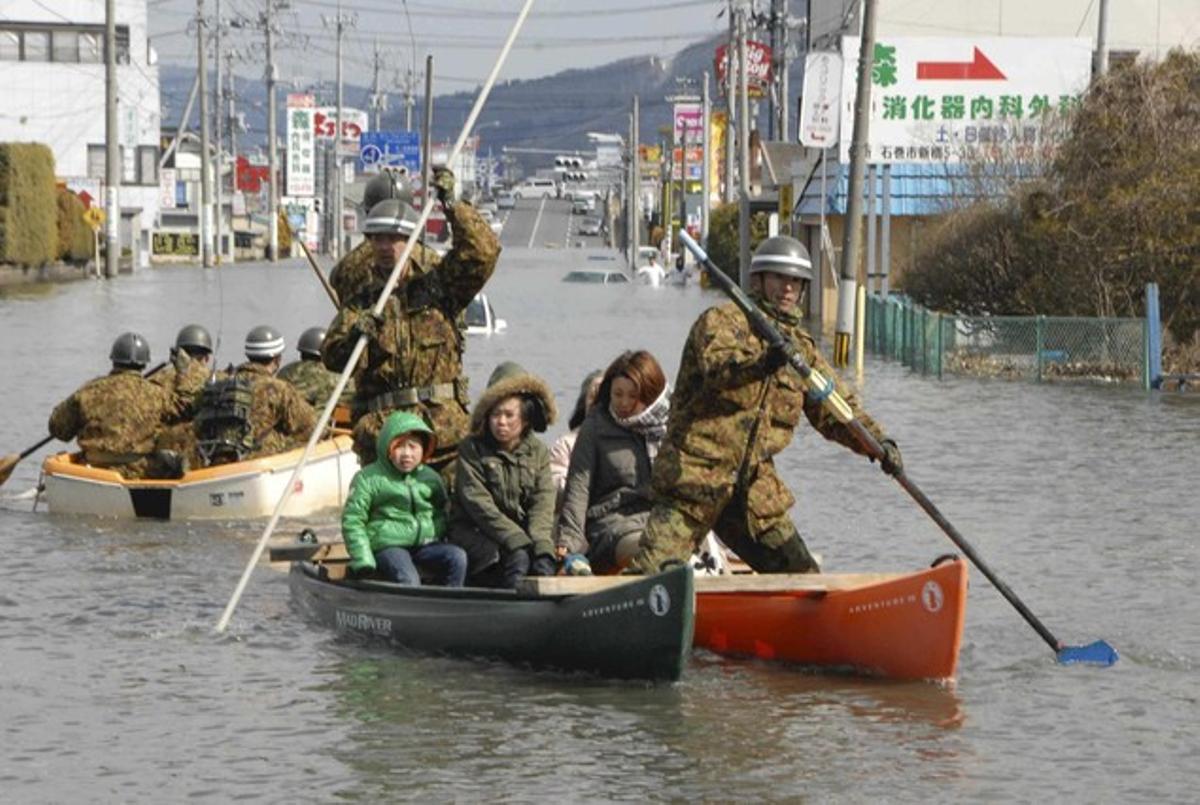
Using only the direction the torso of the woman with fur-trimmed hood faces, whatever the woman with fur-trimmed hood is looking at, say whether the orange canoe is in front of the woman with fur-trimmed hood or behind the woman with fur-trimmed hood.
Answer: in front

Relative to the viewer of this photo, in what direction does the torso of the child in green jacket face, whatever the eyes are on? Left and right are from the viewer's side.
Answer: facing the viewer and to the right of the viewer

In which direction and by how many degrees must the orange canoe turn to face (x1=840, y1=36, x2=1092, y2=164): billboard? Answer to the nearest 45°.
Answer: approximately 135° to its left

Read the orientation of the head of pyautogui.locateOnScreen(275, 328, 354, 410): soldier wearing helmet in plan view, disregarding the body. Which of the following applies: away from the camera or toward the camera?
away from the camera

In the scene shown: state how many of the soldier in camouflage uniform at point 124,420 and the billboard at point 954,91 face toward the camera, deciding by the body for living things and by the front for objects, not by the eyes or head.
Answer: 1

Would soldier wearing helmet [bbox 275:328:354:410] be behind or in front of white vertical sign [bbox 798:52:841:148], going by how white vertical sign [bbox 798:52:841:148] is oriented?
in front

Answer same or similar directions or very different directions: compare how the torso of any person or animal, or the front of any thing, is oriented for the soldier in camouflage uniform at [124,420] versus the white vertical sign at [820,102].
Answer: very different directions
